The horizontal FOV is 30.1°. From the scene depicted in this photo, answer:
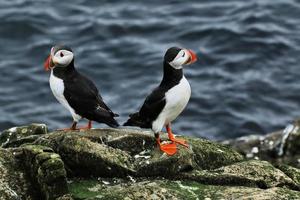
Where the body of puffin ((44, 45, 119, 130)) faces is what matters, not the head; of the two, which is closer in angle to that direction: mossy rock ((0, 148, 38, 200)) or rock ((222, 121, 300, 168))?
the mossy rock

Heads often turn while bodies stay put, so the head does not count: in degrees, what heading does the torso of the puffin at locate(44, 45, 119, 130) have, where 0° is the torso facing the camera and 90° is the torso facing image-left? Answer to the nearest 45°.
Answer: approximately 90°

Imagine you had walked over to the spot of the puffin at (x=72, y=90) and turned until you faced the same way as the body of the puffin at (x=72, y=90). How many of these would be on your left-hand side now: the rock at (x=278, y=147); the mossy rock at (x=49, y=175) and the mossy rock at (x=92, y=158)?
2

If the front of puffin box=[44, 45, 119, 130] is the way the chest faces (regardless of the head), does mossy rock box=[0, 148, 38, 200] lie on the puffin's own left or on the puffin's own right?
on the puffin's own left

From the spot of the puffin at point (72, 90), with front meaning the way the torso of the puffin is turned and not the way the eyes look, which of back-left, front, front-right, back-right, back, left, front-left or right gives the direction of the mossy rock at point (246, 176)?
back-left

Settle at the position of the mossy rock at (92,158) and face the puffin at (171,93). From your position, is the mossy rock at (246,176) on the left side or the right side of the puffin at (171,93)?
right

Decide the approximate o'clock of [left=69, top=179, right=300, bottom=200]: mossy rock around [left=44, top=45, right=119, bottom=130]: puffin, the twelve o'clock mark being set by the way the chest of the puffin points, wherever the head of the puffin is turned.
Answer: The mossy rock is roughly at 8 o'clock from the puffin.

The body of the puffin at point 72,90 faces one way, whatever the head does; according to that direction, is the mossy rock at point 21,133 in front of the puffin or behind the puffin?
in front

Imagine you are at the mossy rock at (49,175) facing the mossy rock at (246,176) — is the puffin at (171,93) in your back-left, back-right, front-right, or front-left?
front-left
